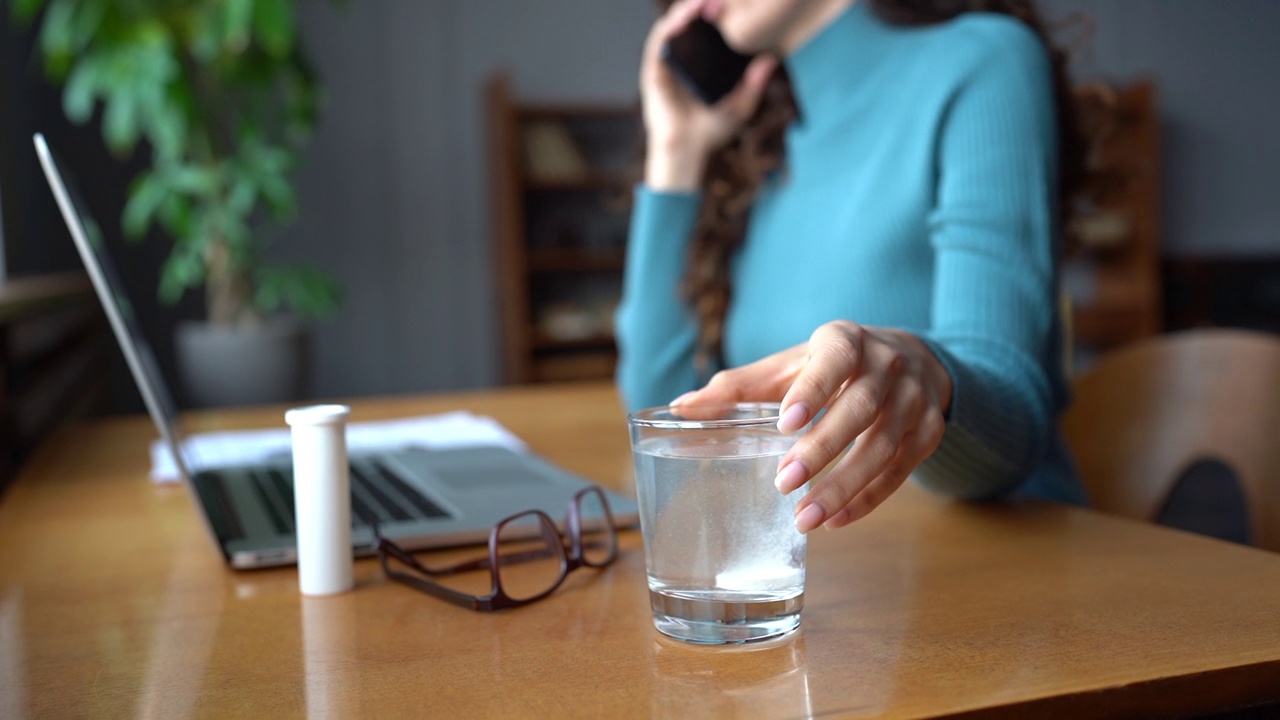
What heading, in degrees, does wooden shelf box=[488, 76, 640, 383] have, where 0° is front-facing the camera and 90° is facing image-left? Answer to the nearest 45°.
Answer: approximately 0°

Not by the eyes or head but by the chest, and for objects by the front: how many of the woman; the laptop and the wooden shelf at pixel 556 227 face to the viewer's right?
1

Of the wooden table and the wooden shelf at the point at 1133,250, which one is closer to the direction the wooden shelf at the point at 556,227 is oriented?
the wooden table

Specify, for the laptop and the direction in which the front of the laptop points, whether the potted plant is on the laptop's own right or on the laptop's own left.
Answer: on the laptop's own left

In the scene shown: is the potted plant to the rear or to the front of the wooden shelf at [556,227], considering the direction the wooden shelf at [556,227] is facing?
to the front

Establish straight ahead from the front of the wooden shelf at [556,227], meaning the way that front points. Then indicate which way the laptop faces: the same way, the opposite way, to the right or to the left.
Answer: to the left

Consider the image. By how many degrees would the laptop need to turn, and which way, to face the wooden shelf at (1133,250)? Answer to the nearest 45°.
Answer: approximately 45° to its left

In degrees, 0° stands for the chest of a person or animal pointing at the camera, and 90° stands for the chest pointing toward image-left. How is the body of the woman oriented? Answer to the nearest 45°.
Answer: approximately 45°

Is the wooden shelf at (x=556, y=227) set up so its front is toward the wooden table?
yes

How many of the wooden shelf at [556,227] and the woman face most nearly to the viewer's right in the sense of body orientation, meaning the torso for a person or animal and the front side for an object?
0

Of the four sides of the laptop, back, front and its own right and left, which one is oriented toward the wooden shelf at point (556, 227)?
left

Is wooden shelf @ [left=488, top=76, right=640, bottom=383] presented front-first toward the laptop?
yes

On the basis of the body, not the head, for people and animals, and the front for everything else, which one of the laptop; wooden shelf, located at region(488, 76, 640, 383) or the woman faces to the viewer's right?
the laptop

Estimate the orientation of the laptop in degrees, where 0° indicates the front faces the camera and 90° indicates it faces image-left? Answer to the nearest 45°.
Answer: approximately 270°
